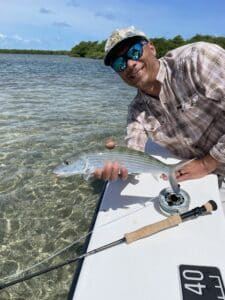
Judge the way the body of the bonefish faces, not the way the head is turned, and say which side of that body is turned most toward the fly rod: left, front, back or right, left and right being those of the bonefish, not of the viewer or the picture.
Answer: left

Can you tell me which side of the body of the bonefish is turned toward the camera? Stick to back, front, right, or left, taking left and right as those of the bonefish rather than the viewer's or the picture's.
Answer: left
